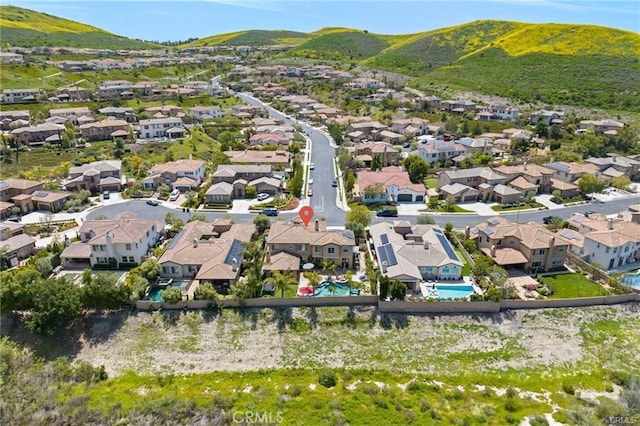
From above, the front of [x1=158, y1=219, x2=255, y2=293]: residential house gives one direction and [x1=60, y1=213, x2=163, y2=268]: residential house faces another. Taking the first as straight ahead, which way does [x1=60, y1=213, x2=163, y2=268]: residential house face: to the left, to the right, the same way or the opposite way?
the same way

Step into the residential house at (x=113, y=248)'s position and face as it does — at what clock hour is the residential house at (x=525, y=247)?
the residential house at (x=525, y=247) is roughly at 4 o'clock from the residential house at (x=113, y=248).

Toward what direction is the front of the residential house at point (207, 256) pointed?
away from the camera

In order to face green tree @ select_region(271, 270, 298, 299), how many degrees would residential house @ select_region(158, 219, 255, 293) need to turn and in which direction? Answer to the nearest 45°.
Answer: approximately 135° to its right

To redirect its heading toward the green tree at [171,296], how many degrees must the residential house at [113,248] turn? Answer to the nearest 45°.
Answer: approximately 180°

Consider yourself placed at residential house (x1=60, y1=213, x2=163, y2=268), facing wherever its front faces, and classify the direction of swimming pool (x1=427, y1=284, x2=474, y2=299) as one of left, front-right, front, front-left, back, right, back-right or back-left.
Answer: back-right

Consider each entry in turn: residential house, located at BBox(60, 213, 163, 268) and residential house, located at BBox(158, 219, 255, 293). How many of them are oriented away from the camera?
2

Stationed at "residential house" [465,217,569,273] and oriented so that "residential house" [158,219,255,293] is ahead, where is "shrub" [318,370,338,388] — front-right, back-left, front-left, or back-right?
front-left

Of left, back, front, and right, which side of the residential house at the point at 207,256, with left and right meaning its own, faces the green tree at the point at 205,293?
back

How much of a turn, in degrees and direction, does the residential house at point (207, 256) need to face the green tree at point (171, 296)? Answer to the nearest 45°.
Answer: approximately 135° to its left

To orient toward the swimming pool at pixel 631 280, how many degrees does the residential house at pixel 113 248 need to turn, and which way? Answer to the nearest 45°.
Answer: approximately 135° to its right

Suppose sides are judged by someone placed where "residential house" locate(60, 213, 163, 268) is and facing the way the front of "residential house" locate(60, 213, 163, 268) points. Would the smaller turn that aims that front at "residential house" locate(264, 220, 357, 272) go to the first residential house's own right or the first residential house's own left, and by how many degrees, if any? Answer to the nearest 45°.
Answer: approximately 135° to the first residential house's own right

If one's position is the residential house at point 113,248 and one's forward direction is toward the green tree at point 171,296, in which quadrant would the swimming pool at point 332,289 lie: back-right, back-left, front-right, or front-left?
front-left

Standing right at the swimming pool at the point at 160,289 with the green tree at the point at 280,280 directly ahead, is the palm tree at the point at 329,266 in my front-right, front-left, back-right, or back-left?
front-left

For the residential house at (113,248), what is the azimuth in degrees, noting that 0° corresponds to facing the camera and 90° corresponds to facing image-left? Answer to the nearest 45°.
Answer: approximately 180°

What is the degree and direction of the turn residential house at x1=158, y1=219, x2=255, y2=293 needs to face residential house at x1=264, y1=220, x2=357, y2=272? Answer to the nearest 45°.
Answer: approximately 90° to its right

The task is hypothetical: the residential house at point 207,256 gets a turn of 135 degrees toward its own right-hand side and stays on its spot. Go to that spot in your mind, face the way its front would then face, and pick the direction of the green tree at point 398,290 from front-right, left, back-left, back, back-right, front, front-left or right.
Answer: front
